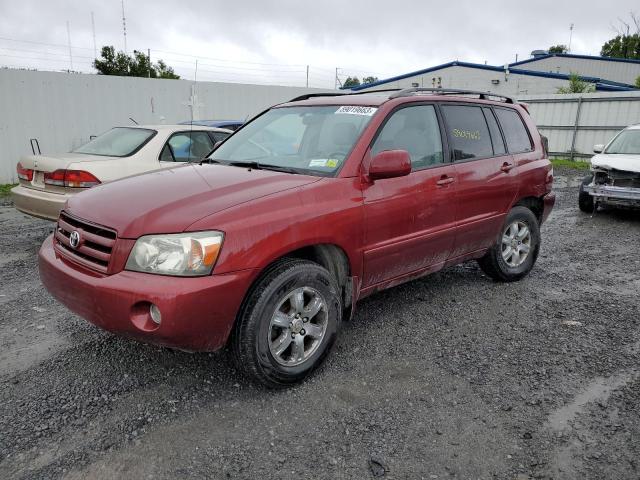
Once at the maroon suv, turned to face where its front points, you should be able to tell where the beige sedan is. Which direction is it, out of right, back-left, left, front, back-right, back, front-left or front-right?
right

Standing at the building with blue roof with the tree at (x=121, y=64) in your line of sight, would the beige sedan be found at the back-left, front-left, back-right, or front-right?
front-left

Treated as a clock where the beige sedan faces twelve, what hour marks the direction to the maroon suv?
The maroon suv is roughly at 4 o'clock from the beige sedan.

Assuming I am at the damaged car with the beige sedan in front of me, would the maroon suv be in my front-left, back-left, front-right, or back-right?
front-left

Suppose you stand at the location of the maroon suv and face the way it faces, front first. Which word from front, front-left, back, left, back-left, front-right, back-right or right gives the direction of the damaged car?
back

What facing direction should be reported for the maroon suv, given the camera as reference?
facing the viewer and to the left of the viewer

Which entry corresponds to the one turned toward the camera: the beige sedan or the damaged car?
the damaged car

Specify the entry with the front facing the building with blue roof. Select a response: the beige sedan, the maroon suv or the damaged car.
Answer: the beige sedan

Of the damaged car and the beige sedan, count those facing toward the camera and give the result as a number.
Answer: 1

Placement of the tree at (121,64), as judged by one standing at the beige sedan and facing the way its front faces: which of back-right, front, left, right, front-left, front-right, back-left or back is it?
front-left

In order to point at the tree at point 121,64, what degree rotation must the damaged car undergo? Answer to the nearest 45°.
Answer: approximately 135° to its right

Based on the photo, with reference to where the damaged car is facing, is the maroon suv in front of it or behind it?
in front

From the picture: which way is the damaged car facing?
toward the camera

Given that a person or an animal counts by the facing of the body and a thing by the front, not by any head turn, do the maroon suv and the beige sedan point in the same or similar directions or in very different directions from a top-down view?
very different directions

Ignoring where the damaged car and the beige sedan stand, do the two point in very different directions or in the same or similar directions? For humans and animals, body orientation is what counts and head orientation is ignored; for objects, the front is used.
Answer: very different directions

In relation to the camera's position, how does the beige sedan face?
facing away from the viewer and to the right of the viewer

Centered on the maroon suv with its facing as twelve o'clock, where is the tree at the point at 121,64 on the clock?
The tree is roughly at 4 o'clock from the maroon suv.

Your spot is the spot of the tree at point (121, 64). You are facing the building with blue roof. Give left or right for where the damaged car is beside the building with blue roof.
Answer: right

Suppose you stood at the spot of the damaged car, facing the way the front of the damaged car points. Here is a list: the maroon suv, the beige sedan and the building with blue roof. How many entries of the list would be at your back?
1

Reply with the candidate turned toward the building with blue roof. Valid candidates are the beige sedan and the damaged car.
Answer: the beige sedan
